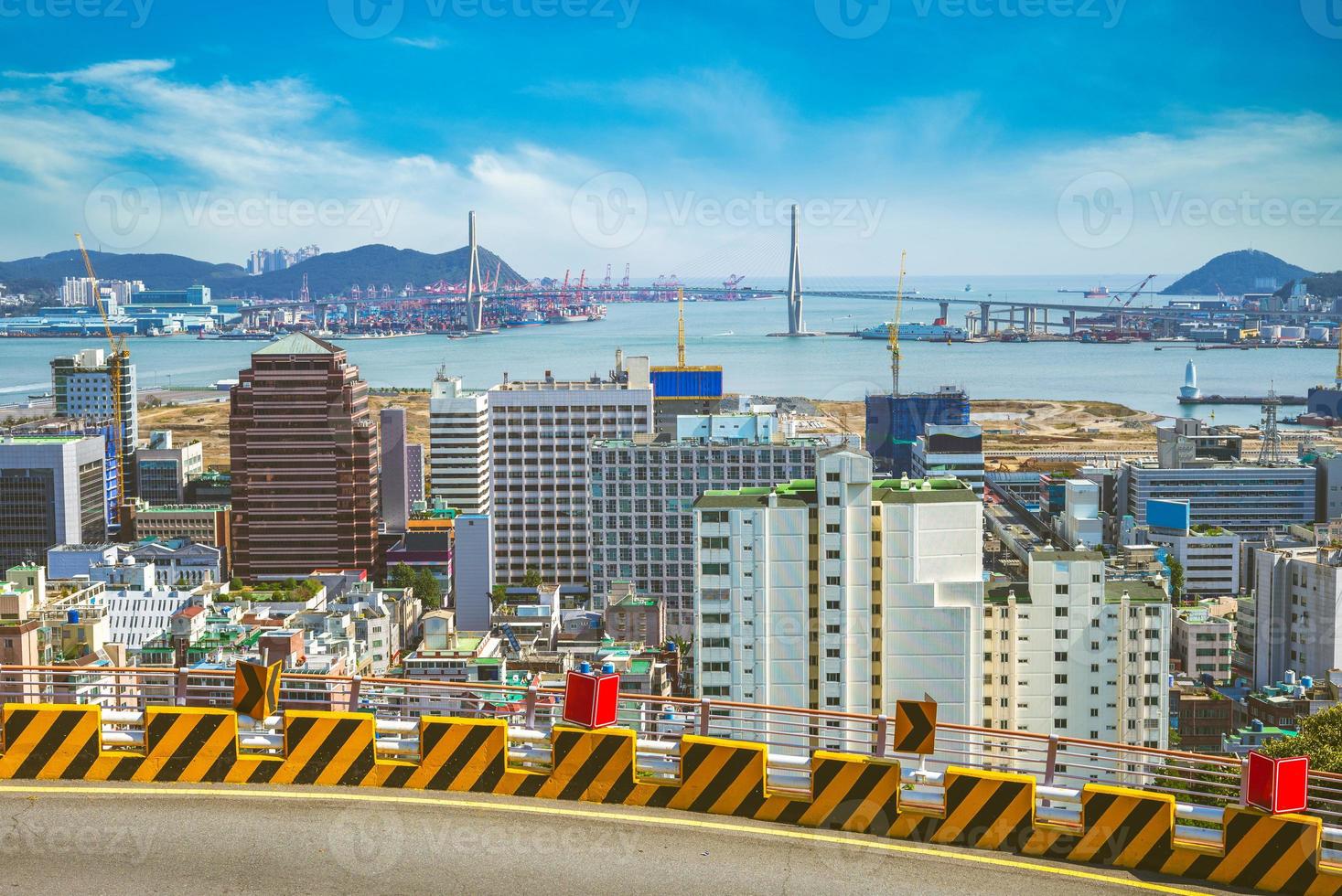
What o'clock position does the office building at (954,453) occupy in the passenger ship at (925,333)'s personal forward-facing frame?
The office building is roughly at 9 o'clock from the passenger ship.

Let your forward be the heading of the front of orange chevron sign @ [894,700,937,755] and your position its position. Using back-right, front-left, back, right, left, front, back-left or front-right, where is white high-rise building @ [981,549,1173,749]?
back

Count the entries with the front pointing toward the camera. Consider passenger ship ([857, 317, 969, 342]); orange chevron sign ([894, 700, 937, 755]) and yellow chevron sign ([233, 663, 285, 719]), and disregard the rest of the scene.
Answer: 2

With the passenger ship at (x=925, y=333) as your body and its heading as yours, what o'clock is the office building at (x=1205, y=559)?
The office building is roughly at 9 o'clock from the passenger ship.

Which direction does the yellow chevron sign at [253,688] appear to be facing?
toward the camera

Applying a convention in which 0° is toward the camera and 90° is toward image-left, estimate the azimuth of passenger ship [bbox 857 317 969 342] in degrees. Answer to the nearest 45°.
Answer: approximately 90°

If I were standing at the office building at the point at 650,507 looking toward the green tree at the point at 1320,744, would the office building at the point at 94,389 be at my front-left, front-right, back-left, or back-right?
back-right

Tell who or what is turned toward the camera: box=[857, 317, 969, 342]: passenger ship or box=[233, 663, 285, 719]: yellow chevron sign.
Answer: the yellow chevron sign

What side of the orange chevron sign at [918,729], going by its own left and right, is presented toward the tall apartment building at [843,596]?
back

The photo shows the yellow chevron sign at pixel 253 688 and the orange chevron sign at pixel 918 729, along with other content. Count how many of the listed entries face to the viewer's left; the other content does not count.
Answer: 0

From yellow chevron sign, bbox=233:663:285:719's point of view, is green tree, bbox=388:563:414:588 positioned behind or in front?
behind

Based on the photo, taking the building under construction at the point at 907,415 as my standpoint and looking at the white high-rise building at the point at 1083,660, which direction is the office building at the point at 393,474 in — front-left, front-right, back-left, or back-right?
front-right

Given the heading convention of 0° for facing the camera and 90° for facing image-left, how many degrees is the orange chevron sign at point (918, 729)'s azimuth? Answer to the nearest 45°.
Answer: approximately 0°
